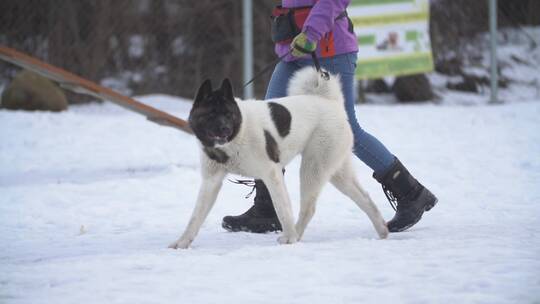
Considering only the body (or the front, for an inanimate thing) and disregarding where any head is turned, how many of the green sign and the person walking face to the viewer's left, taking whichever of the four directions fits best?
1

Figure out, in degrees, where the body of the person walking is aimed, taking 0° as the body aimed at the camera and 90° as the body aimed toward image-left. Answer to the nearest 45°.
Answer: approximately 90°

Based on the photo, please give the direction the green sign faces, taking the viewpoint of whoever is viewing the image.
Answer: facing the viewer

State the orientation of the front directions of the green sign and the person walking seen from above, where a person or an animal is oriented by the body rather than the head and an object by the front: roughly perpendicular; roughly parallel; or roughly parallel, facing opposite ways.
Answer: roughly perpendicular

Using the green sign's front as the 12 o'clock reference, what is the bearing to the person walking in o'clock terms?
The person walking is roughly at 12 o'clock from the green sign.

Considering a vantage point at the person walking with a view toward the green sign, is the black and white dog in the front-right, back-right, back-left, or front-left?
back-left

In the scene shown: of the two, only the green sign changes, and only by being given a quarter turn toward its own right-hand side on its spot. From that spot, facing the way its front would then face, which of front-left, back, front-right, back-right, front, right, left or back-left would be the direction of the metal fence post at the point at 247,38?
front-left

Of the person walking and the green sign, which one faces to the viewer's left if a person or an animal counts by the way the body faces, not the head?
the person walking

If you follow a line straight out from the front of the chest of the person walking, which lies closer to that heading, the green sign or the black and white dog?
the black and white dog

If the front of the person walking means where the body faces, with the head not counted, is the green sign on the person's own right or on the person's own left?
on the person's own right

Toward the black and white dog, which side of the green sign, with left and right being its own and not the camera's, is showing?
front

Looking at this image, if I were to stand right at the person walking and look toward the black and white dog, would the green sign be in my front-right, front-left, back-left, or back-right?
back-right

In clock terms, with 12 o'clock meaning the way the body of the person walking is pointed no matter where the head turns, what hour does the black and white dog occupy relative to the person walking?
The black and white dog is roughly at 10 o'clock from the person walking.
